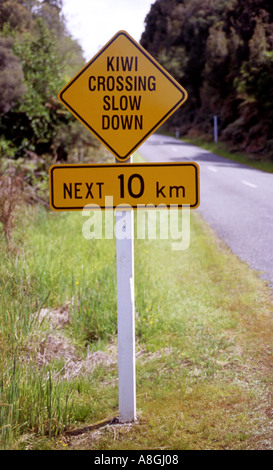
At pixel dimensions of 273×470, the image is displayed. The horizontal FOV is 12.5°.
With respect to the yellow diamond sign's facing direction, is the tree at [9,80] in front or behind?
behind

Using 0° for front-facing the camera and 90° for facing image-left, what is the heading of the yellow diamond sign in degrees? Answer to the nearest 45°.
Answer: approximately 0°

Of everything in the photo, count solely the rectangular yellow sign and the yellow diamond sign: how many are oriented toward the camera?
2

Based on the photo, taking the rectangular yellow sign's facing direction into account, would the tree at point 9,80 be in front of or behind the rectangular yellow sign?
behind
